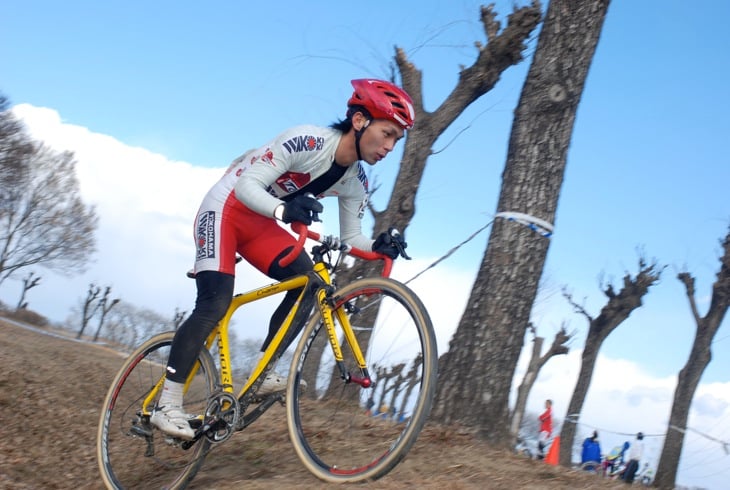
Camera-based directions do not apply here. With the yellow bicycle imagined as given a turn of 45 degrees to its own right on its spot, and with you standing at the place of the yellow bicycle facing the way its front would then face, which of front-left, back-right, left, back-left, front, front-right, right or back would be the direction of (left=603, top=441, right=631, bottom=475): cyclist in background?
back-left

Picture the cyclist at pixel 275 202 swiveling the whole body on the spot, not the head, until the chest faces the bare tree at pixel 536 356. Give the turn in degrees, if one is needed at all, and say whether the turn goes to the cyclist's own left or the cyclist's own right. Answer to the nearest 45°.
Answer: approximately 90° to the cyclist's own left

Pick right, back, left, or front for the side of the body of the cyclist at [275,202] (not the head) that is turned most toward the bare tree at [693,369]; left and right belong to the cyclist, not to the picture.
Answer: left

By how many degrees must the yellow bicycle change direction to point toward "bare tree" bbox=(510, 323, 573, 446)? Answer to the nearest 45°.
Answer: approximately 90° to its left

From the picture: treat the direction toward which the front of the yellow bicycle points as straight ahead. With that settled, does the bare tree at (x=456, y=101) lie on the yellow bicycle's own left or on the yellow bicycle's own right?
on the yellow bicycle's own left

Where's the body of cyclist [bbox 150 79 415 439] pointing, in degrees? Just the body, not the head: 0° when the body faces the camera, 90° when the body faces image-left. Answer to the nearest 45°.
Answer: approximately 315°

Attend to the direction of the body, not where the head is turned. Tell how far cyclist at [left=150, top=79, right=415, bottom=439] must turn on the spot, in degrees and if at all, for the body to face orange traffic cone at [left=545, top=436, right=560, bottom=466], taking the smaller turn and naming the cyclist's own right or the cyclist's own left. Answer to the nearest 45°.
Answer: approximately 90° to the cyclist's own left

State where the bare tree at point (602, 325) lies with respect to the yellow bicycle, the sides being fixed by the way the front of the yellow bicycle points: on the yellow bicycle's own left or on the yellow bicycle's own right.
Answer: on the yellow bicycle's own left

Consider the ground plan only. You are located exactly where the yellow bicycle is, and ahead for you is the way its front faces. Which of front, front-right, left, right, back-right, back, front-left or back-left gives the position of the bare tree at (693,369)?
left

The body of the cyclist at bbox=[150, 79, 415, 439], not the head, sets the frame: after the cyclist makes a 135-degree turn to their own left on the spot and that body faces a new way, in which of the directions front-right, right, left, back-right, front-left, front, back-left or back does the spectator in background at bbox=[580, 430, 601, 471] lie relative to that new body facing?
front-right

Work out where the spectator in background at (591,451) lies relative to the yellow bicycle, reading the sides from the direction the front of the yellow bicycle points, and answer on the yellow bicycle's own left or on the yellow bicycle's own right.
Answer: on the yellow bicycle's own left
